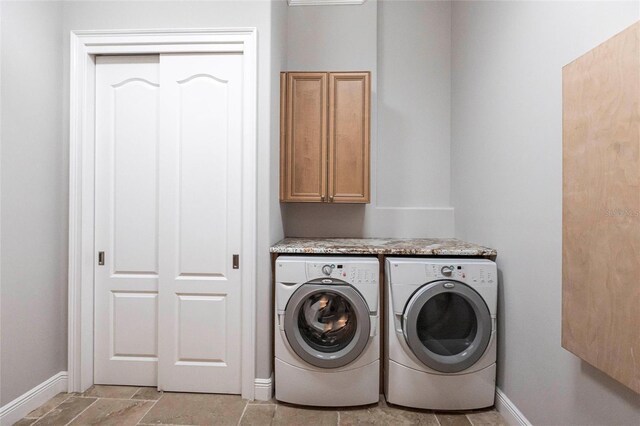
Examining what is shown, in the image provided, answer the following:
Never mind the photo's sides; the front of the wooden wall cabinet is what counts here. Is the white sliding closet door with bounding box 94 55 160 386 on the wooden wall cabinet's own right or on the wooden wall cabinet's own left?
on the wooden wall cabinet's own right

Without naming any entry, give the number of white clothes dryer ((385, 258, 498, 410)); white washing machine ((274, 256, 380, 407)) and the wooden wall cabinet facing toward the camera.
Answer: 3

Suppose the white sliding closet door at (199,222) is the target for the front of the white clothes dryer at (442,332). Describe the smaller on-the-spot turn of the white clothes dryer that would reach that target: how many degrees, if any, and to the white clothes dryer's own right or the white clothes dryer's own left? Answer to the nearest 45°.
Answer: approximately 90° to the white clothes dryer's own right

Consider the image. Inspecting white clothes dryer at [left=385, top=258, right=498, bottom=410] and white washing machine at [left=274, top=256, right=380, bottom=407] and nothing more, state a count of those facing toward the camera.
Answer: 2

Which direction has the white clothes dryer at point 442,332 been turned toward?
toward the camera

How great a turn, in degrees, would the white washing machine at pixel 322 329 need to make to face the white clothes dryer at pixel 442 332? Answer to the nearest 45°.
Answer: approximately 90° to its left

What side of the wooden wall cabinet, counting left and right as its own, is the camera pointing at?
front

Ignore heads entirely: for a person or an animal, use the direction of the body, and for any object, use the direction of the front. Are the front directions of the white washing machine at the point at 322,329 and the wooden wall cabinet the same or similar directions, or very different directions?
same or similar directions

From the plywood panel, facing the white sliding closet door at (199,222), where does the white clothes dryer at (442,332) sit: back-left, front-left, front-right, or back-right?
front-right

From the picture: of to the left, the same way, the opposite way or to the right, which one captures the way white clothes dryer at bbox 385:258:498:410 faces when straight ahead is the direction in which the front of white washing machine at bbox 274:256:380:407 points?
the same way
